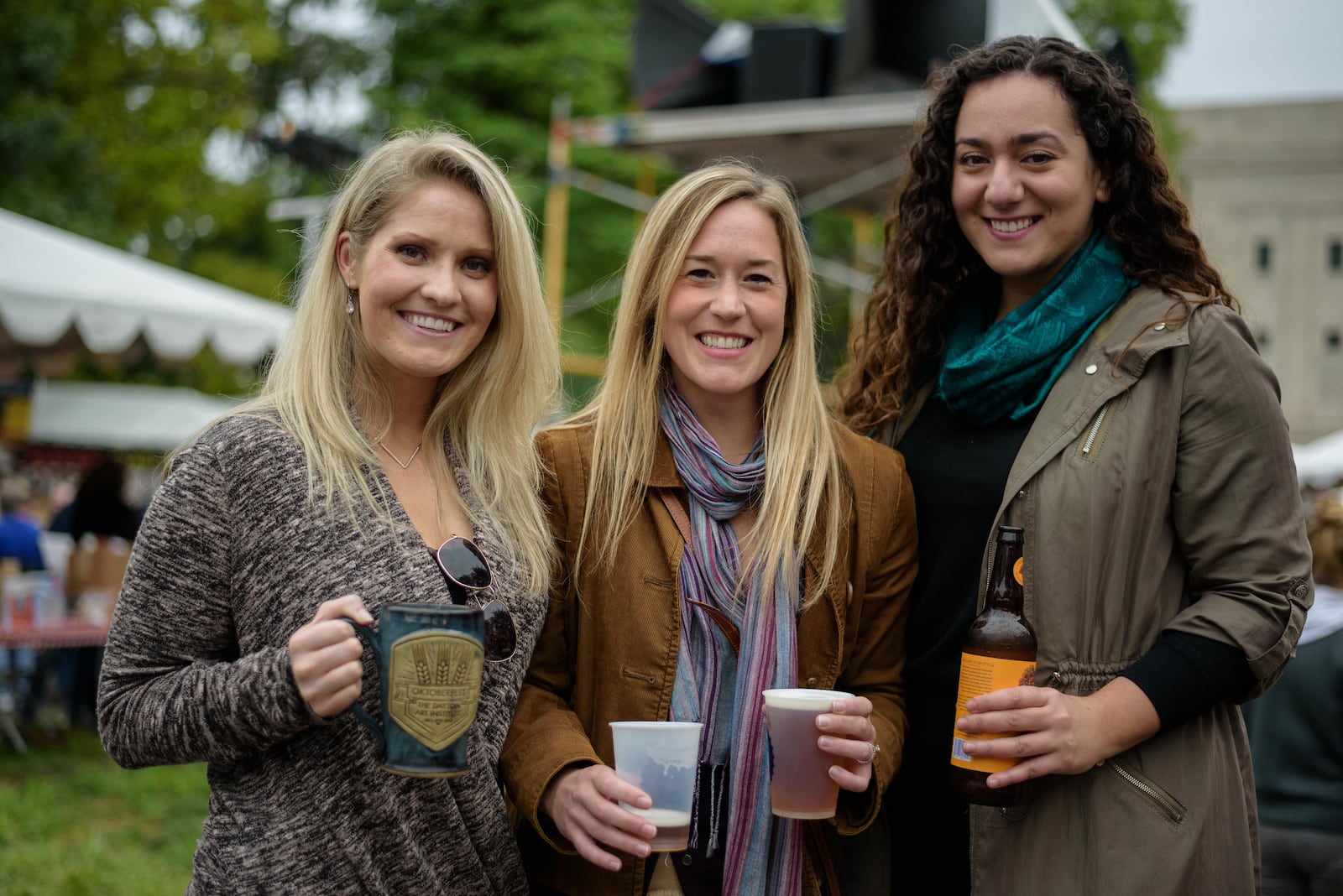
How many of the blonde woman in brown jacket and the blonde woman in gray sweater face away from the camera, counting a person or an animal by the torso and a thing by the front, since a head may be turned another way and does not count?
0

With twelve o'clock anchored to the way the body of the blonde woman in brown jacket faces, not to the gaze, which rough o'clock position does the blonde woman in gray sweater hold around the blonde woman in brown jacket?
The blonde woman in gray sweater is roughly at 2 o'clock from the blonde woman in brown jacket.

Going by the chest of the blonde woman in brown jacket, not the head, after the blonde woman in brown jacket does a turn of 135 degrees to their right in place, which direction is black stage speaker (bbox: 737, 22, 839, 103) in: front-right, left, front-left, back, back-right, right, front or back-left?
front-right

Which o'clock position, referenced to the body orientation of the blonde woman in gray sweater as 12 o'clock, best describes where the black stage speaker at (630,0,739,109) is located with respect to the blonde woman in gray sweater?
The black stage speaker is roughly at 8 o'clock from the blonde woman in gray sweater.

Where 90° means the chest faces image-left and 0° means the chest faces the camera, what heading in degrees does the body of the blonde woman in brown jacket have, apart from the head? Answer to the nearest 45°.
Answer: approximately 0°

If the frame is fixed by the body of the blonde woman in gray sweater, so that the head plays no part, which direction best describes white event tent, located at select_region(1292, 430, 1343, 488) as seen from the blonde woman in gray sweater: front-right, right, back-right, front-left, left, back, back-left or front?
left

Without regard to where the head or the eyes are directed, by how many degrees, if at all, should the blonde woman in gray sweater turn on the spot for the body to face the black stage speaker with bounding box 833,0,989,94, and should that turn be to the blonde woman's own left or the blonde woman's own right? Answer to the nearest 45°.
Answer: approximately 90° to the blonde woman's own left

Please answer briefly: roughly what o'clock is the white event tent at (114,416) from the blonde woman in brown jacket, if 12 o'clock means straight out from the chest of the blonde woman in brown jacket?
The white event tent is roughly at 5 o'clock from the blonde woman in brown jacket.

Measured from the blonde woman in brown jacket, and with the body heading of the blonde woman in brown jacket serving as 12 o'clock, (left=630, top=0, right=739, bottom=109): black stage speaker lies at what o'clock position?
The black stage speaker is roughly at 6 o'clock from the blonde woman in brown jacket.

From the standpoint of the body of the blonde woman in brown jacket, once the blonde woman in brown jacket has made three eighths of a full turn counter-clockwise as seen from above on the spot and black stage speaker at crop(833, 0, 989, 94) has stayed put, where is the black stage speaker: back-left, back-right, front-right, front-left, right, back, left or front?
front-left

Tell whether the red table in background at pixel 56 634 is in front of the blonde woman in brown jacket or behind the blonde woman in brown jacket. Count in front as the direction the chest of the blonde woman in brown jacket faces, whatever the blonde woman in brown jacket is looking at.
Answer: behind
